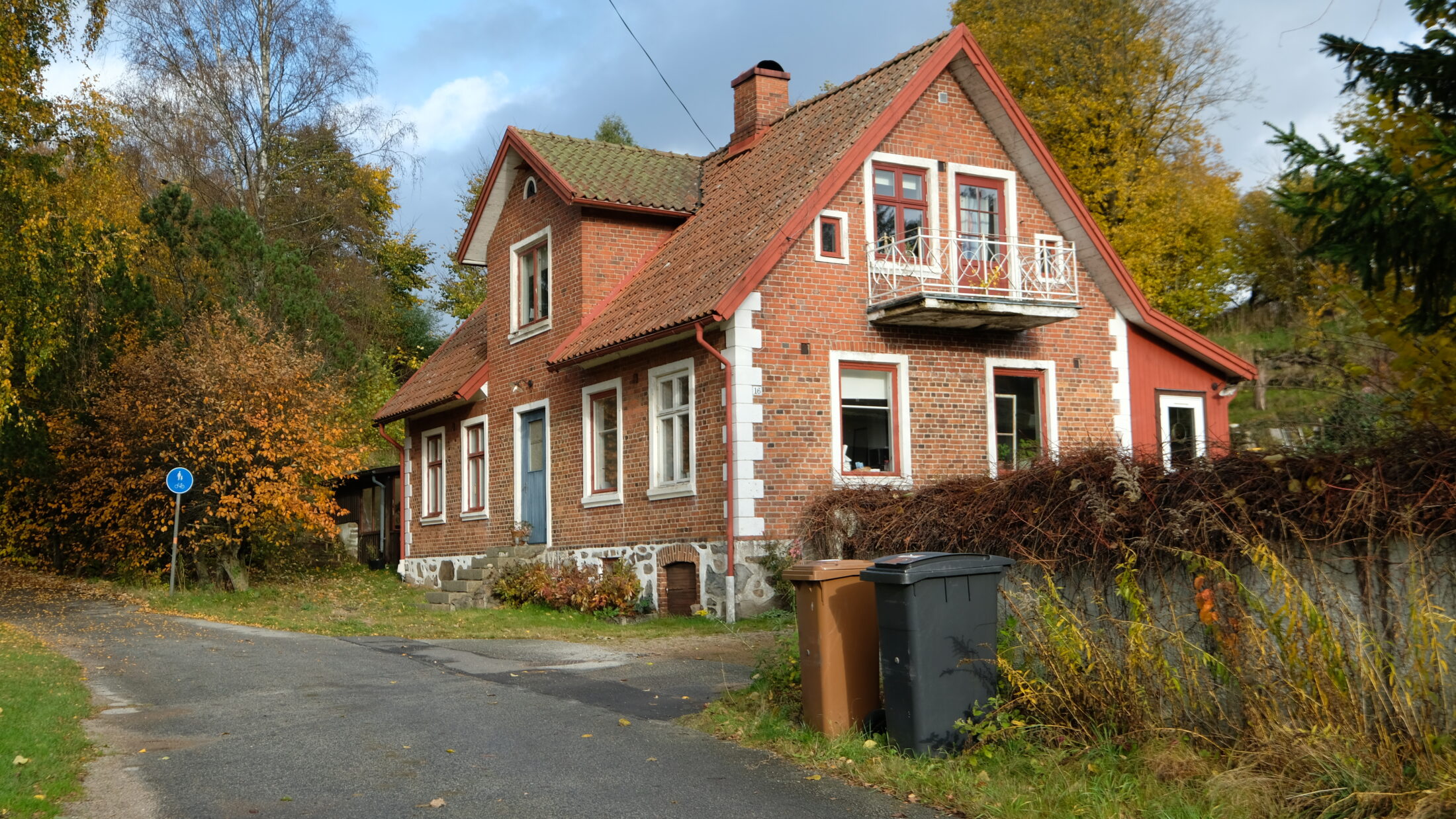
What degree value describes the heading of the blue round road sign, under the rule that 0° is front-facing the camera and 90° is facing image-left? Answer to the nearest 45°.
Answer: approximately 0°

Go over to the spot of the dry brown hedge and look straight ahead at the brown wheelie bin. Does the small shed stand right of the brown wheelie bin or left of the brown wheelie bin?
right

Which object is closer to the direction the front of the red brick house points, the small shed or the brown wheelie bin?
the brown wheelie bin

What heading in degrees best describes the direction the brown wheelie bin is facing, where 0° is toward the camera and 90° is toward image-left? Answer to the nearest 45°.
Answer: approximately 45°

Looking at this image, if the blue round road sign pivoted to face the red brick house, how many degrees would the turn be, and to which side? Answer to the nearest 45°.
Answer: approximately 45° to its left

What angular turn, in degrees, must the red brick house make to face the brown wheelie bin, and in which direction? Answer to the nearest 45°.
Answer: approximately 45° to its left

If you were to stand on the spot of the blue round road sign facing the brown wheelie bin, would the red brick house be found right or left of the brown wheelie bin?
left

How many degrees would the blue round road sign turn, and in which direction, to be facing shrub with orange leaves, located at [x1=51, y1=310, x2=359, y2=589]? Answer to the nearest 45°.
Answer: approximately 180°
